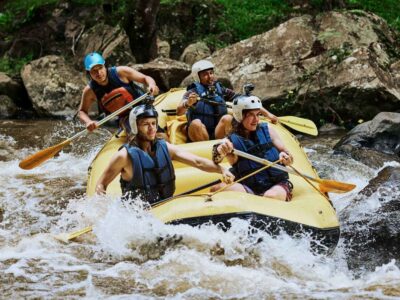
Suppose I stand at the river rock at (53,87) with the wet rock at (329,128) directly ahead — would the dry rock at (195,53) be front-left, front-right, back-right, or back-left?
front-left

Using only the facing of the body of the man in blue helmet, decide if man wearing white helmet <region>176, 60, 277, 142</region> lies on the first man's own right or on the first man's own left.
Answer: on the first man's own left

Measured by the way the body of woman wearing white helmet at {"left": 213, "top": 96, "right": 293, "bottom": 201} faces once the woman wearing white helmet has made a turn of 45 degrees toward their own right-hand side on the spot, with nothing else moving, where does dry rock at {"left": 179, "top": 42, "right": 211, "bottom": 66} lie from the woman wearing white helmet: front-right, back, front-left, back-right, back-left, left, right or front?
back

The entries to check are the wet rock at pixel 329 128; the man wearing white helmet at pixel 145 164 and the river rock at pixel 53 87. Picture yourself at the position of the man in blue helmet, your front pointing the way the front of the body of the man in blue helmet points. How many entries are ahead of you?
1

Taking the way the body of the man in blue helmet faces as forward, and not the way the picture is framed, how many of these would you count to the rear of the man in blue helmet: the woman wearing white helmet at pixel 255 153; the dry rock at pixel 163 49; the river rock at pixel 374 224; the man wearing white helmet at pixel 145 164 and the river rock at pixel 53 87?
2

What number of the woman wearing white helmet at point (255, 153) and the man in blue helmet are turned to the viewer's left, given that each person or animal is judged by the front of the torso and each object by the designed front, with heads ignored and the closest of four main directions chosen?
0

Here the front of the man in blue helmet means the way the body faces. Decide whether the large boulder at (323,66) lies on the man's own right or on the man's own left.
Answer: on the man's own left

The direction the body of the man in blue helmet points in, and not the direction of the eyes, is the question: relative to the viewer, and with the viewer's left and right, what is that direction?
facing the viewer

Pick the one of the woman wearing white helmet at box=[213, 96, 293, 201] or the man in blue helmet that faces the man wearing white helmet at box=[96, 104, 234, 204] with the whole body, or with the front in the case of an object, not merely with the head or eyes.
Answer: the man in blue helmet

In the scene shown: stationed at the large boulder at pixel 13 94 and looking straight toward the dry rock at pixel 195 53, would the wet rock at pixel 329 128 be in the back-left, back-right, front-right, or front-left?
front-right

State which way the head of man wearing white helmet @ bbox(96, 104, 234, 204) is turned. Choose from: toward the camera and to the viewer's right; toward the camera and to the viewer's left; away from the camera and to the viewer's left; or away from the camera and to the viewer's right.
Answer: toward the camera and to the viewer's right

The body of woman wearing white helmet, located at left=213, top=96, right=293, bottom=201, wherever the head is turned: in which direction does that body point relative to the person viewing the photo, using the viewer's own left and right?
facing the viewer and to the right of the viewer

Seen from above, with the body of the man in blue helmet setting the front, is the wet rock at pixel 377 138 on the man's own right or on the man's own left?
on the man's own left

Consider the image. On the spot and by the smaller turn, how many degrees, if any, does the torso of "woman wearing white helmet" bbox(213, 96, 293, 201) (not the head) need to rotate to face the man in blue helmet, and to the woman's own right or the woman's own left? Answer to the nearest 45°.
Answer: approximately 180°

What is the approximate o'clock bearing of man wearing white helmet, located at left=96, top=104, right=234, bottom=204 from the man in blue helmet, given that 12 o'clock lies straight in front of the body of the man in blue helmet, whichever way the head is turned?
The man wearing white helmet is roughly at 12 o'clock from the man in blue helmet.

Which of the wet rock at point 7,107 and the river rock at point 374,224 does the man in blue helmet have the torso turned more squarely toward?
the river rock
